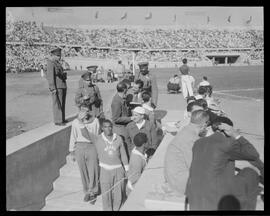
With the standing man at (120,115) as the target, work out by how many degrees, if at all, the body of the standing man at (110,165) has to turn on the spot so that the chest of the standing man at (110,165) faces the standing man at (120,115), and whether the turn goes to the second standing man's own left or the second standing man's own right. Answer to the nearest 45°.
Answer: approximately 180°

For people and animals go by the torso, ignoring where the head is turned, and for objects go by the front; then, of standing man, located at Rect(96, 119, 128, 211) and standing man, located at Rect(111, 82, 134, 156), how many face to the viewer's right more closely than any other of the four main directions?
1

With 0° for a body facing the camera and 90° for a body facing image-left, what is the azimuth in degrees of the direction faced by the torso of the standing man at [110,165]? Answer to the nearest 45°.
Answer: approximately 0°

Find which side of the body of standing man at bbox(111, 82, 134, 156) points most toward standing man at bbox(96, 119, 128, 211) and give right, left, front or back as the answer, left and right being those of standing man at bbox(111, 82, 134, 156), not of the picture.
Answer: right

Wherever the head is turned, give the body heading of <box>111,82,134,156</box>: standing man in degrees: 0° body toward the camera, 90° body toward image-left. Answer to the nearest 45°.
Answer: approximately 270°
